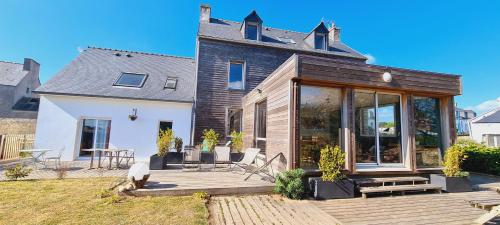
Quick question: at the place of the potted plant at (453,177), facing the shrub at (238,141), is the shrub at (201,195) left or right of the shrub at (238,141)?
left

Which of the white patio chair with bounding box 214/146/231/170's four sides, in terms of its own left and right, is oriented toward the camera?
front

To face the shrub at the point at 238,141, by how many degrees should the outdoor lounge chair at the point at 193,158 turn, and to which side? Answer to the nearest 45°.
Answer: approximately 135° to its left

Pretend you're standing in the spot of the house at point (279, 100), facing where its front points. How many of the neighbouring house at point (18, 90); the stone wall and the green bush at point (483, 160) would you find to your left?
1

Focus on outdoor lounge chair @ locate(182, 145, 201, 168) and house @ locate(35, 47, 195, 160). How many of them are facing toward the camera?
2

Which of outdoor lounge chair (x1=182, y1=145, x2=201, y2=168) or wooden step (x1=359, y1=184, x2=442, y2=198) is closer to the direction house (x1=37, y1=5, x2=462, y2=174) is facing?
the wooden step

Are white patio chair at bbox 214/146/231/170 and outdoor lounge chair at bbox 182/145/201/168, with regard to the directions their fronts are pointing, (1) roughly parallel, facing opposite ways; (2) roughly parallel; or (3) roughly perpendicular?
roughly parallel

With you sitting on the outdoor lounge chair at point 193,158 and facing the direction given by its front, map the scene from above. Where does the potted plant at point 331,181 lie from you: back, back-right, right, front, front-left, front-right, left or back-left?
front-left

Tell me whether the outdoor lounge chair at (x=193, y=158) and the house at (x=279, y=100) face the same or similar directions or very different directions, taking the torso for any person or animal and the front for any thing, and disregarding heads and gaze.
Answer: same or similar directions

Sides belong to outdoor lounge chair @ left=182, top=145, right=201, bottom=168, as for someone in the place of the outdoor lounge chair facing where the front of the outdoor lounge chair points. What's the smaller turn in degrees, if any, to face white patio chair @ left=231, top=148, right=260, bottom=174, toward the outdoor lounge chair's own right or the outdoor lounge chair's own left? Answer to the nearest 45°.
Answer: approximately 45° to the outdoor lounge chair's own left

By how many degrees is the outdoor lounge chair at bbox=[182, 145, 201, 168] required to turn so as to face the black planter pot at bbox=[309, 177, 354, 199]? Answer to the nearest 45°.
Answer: approximately 45° to its left

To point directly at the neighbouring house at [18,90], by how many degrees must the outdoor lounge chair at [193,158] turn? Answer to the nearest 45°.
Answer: approximately 135° to its right

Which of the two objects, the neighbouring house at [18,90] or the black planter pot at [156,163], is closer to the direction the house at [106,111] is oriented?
the black planter pot

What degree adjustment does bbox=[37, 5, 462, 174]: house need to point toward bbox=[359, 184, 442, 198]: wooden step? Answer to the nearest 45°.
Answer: approximately 45° to its left

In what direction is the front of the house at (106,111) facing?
toward the camera

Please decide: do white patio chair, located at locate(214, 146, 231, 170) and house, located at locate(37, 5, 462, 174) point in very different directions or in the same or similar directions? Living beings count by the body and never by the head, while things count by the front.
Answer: same or similar directions

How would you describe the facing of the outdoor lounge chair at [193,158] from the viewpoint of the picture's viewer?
facing the viewer
